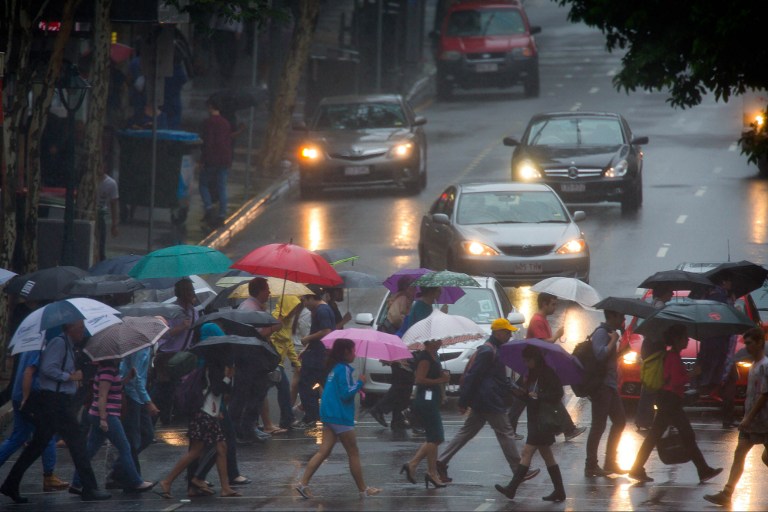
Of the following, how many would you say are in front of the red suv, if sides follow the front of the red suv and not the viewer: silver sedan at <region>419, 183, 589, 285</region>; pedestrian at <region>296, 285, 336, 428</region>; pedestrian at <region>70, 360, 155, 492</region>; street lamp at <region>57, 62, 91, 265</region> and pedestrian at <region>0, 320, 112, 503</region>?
5

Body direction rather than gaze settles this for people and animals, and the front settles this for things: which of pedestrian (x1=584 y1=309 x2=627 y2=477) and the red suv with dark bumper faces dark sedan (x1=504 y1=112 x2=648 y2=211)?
the red suv with dark bumper

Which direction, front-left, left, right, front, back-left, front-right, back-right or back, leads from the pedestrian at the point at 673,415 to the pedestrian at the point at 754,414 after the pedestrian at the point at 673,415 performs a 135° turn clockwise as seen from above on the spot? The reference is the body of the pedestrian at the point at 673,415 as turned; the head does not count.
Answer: left

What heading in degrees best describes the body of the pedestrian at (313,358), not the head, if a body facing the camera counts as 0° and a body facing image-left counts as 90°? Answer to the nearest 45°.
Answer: approximately 90°

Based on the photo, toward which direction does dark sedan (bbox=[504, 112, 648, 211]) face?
toward the camera

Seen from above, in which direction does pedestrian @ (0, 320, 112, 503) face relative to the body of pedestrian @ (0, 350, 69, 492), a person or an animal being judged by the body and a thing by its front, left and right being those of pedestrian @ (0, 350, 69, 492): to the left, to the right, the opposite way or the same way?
the same way

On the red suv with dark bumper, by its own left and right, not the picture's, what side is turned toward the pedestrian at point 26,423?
front

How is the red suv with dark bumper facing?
toward the camera

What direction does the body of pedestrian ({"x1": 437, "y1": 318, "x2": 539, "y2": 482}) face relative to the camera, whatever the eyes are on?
to the viewer's right

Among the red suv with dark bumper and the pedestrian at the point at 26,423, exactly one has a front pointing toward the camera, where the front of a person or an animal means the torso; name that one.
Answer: the red suv with dark bumper
